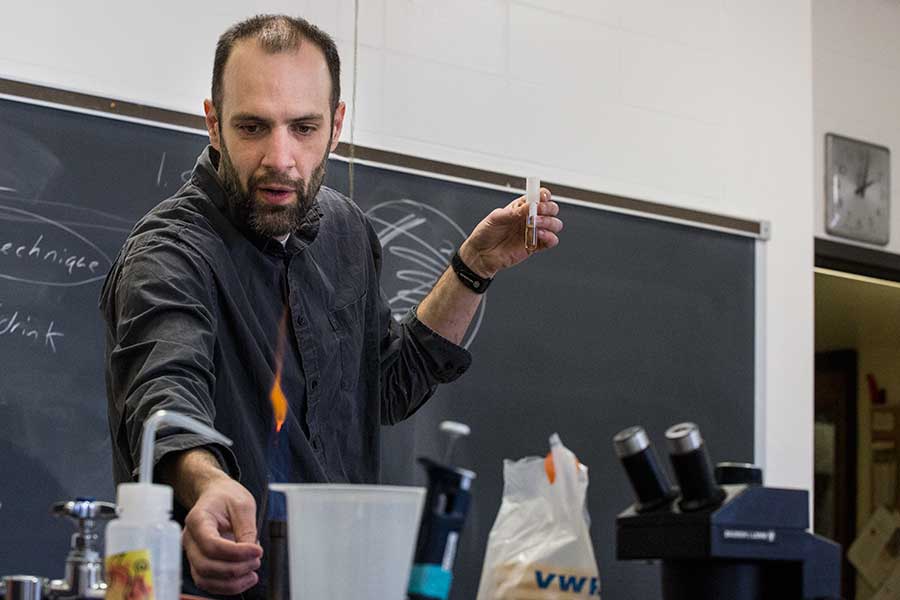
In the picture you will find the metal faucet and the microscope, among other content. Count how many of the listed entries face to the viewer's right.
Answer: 0

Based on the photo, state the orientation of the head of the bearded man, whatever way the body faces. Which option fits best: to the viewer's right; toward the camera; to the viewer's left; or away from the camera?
toward the camera

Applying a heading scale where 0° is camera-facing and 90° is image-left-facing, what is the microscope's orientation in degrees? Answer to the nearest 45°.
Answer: approximately 45°

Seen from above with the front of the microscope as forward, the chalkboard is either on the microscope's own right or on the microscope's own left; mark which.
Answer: on the microscope's own right
